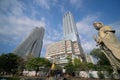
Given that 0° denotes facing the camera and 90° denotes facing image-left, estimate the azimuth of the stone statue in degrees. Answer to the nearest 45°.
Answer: approximately 90°

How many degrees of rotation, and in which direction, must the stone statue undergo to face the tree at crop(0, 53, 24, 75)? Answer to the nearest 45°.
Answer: approximately 45° to its right
